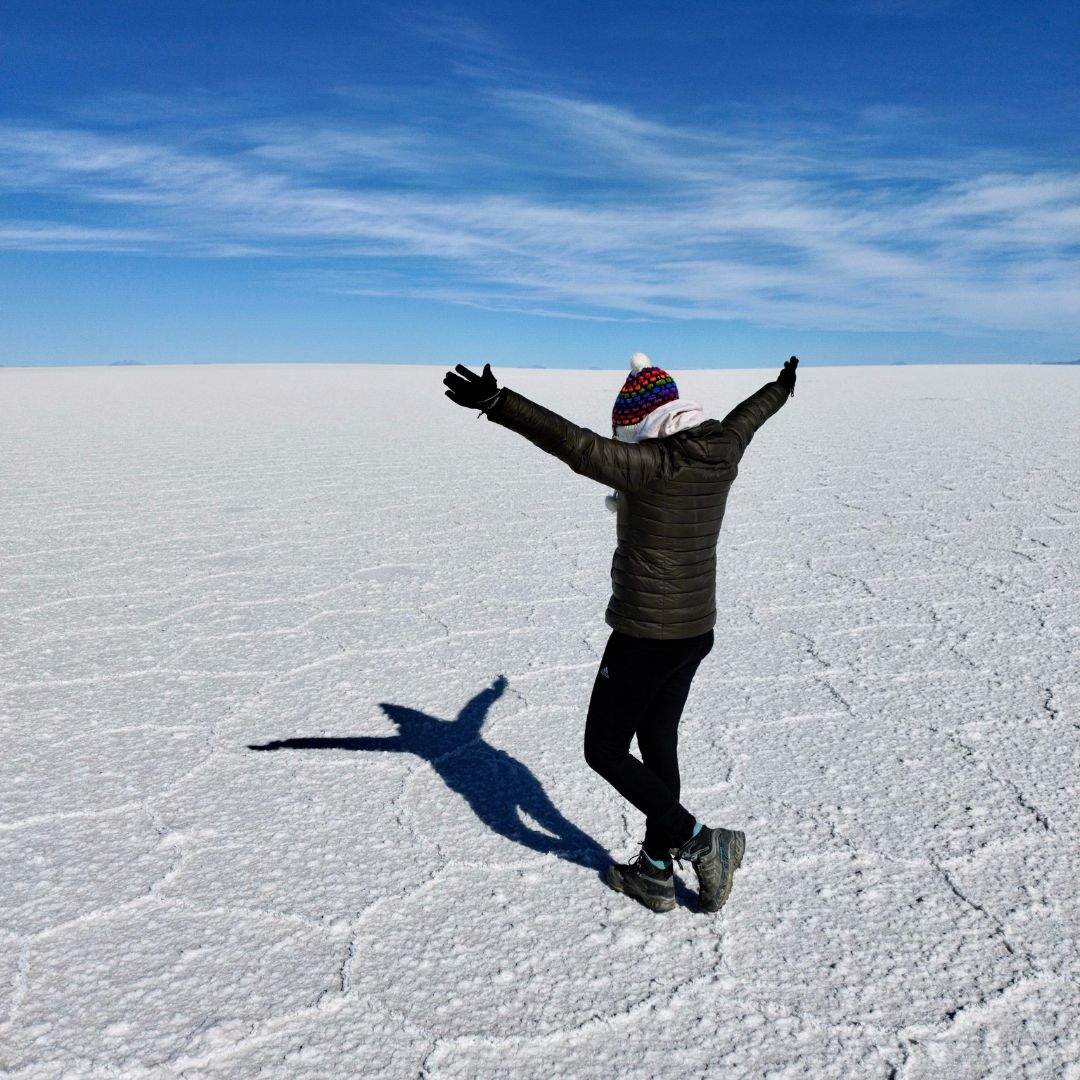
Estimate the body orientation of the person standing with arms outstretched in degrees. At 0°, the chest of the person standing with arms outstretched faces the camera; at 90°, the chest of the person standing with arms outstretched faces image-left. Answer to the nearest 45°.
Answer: approximately 135°

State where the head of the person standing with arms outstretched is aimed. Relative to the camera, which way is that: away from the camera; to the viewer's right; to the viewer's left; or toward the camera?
away from the camera
